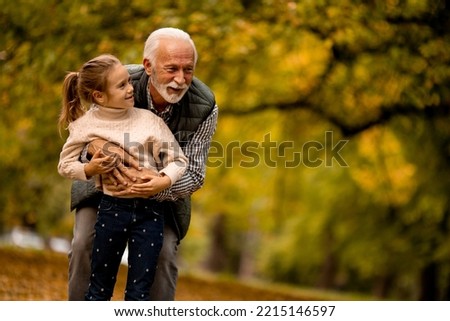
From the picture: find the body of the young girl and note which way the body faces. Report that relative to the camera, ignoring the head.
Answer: toward the camera
